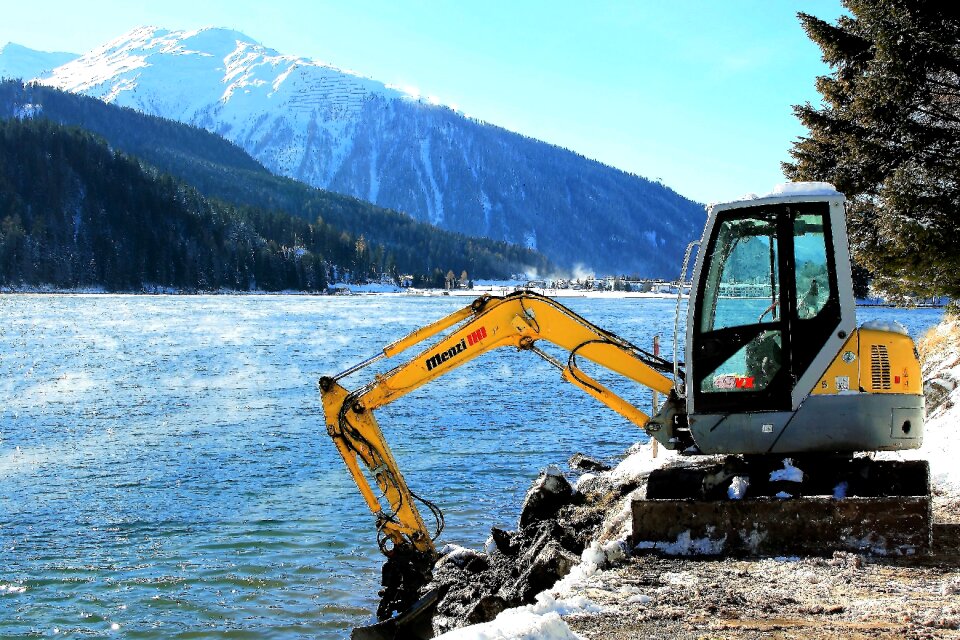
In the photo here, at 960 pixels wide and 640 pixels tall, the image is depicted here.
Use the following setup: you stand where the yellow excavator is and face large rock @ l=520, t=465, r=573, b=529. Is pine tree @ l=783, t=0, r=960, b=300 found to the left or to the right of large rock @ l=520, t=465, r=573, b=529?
right

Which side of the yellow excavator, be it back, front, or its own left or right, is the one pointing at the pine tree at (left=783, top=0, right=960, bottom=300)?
right

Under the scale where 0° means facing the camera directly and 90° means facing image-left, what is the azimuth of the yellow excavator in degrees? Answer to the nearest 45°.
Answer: approximately 90°

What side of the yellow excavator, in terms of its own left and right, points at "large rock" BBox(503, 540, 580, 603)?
front

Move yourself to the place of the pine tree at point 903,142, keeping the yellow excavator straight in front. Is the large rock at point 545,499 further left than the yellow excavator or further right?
right

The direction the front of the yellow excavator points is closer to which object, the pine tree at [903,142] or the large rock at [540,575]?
the large rock

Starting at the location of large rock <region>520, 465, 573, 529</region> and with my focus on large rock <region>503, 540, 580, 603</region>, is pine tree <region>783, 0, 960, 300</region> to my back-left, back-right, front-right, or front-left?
back-left

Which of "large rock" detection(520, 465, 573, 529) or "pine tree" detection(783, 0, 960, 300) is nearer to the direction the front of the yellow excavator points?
the large rock

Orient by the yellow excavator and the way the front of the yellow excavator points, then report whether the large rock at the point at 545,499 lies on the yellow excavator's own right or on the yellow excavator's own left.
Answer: on the yellow excavator's own right
